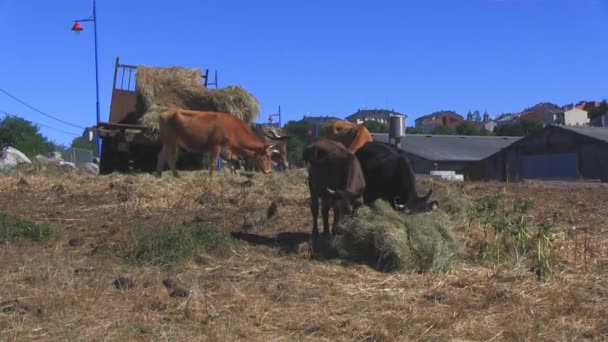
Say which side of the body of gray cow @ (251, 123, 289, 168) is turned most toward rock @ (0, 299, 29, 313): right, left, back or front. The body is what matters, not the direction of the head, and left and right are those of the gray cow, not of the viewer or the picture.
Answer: front

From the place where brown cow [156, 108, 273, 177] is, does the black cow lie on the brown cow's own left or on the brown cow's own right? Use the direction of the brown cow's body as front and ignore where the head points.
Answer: on the brown cow's own right

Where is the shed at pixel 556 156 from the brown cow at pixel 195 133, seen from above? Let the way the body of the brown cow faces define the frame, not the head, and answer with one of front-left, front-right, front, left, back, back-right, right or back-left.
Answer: front-left

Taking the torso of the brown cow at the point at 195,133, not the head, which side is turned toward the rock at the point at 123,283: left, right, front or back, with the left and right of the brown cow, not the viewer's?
right

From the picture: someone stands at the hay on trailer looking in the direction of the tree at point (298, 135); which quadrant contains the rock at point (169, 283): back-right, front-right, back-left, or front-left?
back-right

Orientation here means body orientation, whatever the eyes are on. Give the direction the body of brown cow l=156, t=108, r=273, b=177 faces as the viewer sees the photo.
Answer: to the viewer's right

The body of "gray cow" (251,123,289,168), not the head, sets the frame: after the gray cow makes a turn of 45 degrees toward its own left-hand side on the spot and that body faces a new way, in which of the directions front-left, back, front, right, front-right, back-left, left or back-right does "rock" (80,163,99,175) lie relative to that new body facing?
right

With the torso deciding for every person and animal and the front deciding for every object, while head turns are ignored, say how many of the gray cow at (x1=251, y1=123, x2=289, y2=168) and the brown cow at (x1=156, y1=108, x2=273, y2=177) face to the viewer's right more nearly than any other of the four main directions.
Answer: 1

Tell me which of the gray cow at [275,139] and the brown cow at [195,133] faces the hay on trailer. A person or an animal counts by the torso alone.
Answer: the gray cow at [275,139]
